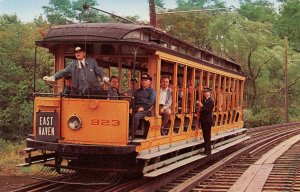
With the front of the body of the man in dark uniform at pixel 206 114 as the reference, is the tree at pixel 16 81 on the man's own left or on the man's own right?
on the man's own right

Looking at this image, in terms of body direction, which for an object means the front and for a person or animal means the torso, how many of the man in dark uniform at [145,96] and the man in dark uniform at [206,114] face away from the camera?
0

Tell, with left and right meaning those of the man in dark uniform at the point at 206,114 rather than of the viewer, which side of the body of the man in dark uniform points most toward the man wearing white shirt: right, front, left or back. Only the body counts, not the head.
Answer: front

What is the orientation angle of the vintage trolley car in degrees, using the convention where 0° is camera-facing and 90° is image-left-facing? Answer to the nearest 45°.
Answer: approximately 45°

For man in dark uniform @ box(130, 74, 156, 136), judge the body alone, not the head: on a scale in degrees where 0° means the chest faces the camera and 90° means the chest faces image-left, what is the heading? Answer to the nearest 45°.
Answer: approximately 45°

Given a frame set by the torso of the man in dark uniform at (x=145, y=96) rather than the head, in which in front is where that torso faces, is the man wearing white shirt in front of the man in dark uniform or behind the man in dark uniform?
behind

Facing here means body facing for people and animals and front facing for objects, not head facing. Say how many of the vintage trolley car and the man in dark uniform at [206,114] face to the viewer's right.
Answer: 0
